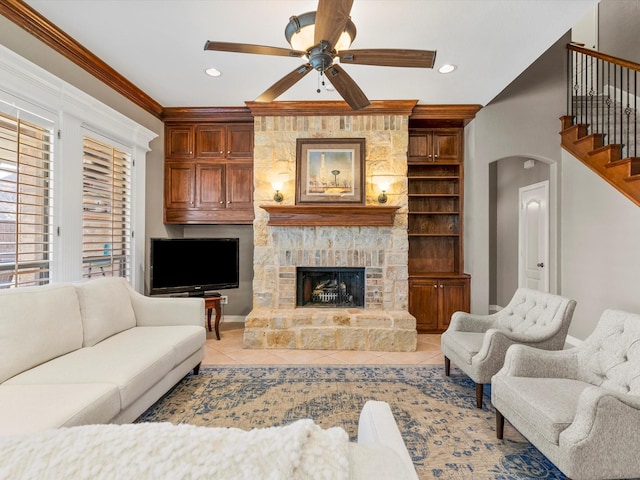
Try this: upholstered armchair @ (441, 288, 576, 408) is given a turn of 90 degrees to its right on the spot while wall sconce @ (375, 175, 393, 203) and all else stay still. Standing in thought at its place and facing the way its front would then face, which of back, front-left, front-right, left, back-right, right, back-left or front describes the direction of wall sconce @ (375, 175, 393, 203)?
front

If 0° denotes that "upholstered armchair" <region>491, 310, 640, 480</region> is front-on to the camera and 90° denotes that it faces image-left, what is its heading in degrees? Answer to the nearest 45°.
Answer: approximately 45°

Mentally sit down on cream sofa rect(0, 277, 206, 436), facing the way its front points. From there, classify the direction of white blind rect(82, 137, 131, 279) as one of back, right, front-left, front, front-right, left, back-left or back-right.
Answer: back-left

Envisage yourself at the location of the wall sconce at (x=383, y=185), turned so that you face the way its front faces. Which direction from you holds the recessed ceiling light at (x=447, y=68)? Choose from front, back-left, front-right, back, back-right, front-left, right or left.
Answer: front-left

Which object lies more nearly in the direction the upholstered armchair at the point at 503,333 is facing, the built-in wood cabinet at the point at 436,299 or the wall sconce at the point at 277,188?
the wall sconce

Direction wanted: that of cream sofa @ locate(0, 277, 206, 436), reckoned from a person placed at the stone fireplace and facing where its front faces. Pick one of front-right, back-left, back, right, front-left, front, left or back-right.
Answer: front-right

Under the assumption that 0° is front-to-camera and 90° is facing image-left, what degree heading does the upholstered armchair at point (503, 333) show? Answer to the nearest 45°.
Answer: approximately 45°

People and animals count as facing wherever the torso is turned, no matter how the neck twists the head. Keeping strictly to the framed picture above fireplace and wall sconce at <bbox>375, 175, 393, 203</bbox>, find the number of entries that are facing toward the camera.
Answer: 2

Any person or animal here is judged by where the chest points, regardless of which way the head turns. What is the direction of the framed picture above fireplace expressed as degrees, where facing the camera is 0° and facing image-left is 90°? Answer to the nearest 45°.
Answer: approximately 0°

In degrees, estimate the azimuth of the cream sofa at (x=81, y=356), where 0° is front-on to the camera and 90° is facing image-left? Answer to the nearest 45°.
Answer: approximately 315°
